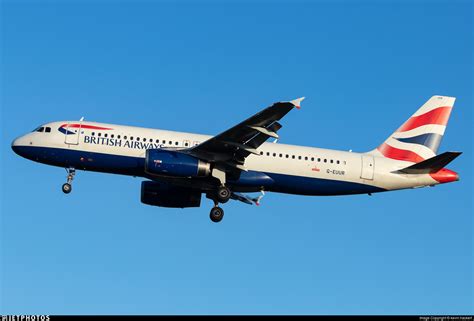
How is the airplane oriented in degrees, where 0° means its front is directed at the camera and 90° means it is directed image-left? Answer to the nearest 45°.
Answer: approximately 90°
